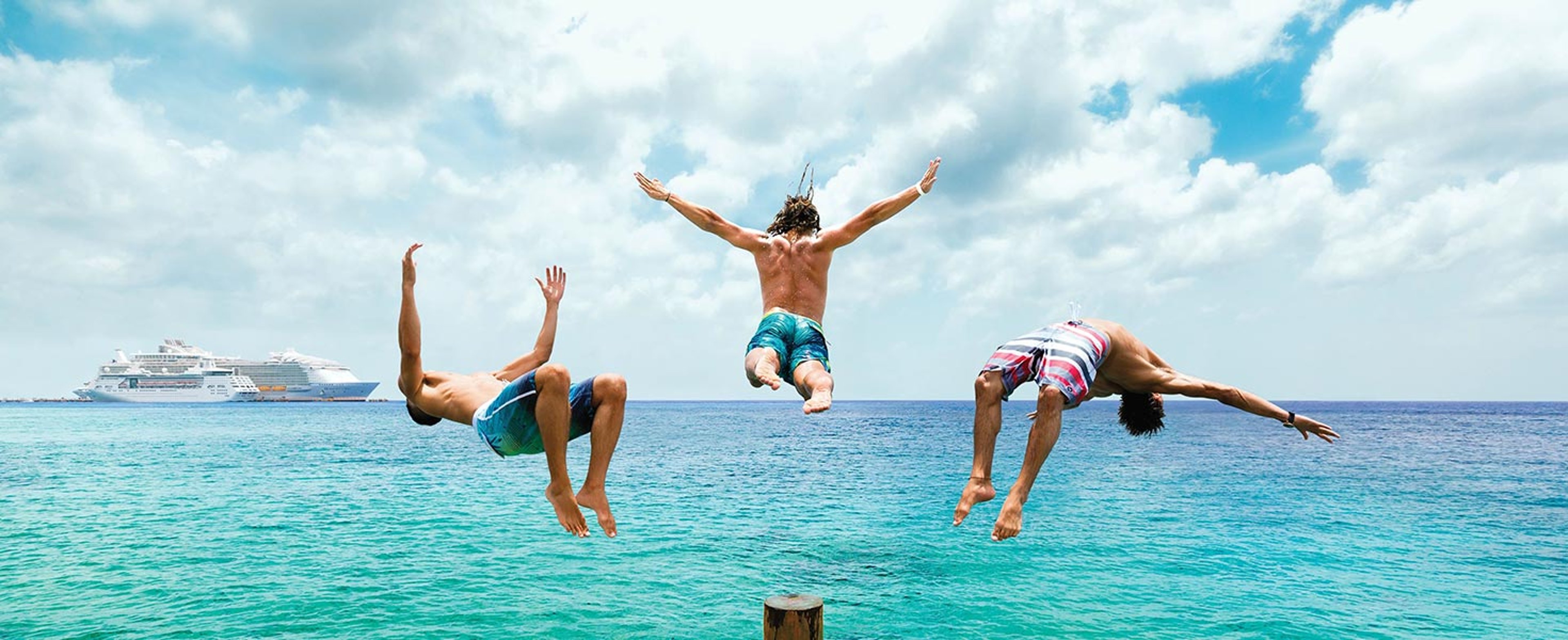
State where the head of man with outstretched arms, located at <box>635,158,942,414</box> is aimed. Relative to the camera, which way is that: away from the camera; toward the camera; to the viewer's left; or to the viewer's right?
away from the camera

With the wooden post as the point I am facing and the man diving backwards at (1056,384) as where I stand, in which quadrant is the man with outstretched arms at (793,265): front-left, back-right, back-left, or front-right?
front-right

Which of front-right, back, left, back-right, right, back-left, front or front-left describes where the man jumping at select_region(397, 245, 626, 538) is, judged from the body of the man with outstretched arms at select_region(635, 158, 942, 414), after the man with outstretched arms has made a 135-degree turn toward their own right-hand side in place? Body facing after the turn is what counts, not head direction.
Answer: right

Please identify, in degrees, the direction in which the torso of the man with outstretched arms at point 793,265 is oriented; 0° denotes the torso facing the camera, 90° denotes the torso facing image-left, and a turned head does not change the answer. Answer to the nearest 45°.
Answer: approximately 180°
